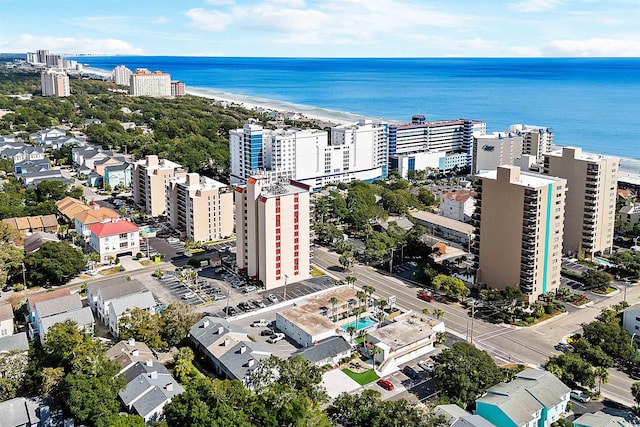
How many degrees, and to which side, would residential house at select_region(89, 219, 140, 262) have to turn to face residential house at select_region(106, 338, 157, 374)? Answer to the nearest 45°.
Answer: approximately 45° to its right

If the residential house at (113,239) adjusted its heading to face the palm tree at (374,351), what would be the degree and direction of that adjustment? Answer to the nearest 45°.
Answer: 0° — it already faces it

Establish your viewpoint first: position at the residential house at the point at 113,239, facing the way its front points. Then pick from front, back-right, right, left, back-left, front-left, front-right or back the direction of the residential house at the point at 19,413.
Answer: front-right

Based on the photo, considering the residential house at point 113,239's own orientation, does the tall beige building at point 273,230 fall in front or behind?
in front

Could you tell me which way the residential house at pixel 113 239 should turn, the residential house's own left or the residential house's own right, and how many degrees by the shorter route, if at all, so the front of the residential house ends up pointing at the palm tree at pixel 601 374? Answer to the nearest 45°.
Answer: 0° — it already faces it

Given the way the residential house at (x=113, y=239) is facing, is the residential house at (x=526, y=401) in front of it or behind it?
in front

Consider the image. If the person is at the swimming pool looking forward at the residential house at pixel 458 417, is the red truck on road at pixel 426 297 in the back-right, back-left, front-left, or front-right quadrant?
back-left

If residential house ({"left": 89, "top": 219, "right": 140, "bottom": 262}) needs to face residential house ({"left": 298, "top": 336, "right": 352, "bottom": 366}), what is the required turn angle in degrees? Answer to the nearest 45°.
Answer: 0° — it already faces it

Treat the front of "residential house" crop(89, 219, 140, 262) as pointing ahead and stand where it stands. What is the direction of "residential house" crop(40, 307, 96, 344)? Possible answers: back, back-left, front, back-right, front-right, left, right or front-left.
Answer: front-right

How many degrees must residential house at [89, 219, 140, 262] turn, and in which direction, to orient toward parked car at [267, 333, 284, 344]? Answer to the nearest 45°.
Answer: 0° — it already faces it

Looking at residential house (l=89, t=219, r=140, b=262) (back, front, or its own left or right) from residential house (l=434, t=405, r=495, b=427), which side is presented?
front

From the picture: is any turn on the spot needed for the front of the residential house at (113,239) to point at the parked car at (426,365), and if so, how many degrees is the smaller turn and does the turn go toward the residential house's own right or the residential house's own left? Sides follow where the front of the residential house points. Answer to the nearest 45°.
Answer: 0° — it already faces it

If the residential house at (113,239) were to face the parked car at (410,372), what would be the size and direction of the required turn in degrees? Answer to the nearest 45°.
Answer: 0° — it already faces it
